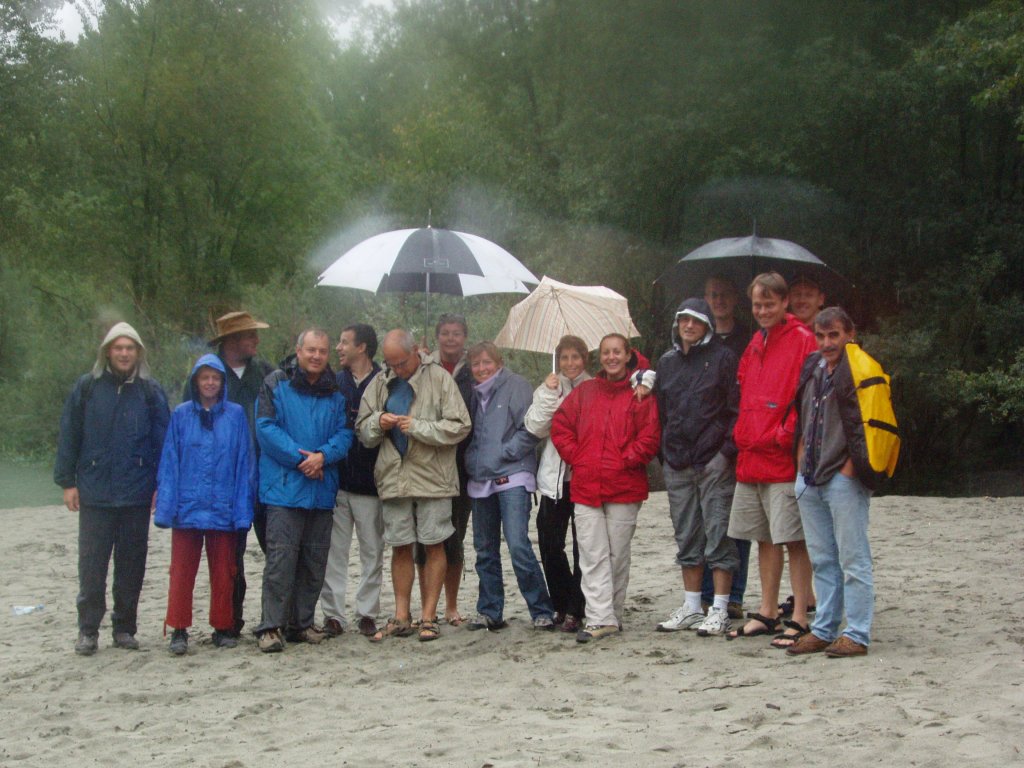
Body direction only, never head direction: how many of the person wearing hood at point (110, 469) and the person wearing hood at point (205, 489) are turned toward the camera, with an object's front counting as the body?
2

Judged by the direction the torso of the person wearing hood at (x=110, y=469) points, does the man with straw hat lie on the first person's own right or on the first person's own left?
on the first person's own left

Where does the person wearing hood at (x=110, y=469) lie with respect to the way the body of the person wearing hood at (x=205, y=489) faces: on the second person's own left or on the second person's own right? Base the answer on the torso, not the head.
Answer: on the second person's own right

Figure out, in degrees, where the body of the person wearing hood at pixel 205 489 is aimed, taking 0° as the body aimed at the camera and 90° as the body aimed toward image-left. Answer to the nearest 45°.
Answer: approximately 0°

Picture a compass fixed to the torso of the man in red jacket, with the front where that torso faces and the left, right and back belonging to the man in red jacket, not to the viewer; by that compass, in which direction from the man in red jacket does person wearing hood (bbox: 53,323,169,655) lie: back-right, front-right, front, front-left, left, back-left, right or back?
front-right

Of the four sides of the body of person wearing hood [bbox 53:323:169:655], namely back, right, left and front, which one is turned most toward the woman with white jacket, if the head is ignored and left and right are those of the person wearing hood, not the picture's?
left
